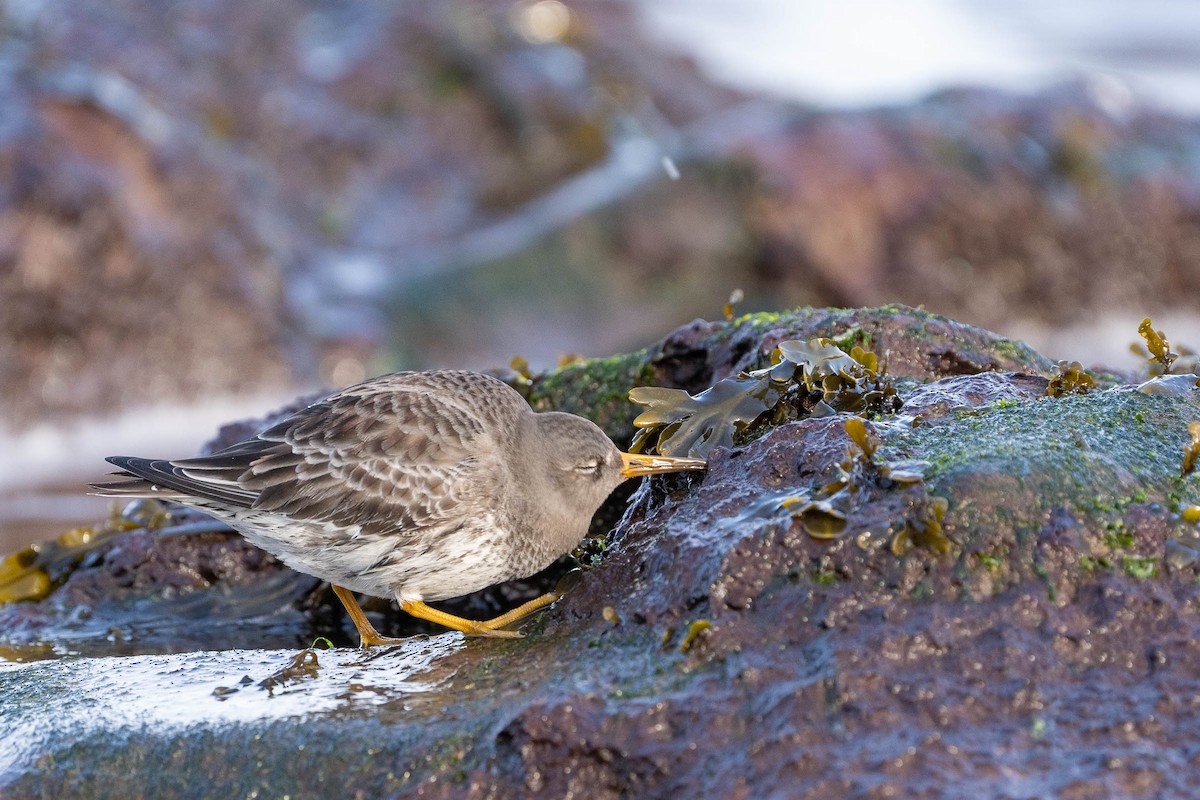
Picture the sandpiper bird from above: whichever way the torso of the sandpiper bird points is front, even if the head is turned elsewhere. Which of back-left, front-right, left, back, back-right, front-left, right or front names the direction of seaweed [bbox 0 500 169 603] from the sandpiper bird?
back-left

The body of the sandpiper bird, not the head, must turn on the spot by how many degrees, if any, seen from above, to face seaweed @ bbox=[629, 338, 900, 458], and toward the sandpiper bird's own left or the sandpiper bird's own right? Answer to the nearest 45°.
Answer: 0° — it already faces it

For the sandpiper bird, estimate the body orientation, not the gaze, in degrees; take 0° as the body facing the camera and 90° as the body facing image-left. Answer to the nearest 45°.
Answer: approximately 270°

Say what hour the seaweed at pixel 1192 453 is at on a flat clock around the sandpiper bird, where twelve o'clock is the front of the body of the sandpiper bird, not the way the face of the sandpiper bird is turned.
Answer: The seaweed is roughly at 1 o'clock from the sandpiper bird.

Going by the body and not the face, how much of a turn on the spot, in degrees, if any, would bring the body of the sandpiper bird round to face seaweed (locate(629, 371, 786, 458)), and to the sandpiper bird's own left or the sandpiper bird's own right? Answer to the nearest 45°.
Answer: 0° — it already faces it
